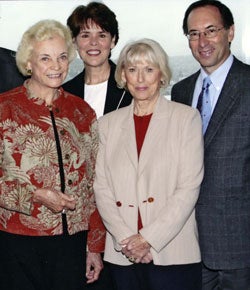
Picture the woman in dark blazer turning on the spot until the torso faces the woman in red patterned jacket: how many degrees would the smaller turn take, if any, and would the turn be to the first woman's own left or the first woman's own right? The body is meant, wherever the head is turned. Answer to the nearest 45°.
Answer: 0° — they already face them

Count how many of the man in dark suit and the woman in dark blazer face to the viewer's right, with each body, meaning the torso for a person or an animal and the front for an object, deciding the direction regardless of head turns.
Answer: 0

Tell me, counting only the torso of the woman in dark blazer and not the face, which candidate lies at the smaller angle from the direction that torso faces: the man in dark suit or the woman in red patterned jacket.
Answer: the woman in red patterned jacket

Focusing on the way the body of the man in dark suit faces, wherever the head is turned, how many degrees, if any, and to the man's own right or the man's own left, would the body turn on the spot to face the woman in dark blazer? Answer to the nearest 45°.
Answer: approximately 90° to the man's own right

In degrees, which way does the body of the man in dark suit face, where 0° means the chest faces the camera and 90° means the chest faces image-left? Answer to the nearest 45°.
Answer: approximately 45°

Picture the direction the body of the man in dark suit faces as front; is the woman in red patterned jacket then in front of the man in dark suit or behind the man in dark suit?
in front
